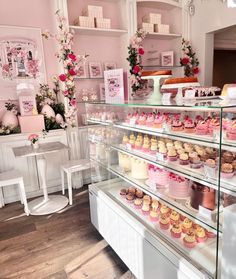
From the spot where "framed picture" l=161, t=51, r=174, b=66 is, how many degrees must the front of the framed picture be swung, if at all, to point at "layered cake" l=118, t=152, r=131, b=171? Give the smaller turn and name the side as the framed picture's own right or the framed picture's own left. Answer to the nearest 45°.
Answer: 0° — it already faces it

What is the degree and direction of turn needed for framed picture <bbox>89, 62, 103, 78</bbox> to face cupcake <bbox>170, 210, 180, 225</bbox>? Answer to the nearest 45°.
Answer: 0° — it already faces it

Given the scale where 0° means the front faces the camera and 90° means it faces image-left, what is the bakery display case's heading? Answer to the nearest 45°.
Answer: approximately 45°

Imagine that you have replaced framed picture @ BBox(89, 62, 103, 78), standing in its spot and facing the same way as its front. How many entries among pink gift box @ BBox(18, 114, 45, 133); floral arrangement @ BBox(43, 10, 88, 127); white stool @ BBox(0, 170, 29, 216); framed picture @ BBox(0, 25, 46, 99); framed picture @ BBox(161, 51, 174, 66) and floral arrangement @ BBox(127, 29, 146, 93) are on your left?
2

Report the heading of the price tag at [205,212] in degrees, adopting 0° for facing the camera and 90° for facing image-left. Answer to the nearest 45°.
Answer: approximately 45°

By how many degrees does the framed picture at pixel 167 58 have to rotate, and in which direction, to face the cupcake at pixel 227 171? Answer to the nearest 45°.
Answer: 0° — it already faces it

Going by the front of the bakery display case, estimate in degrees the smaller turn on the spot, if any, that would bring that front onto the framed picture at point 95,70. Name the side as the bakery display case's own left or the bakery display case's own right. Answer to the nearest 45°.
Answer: approximately 90° to the bakery display case's own right

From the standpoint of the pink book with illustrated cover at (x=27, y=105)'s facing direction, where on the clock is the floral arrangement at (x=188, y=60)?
The floral arrangement is roughly at 9 o'clock from the pink book with illustrated cover.
